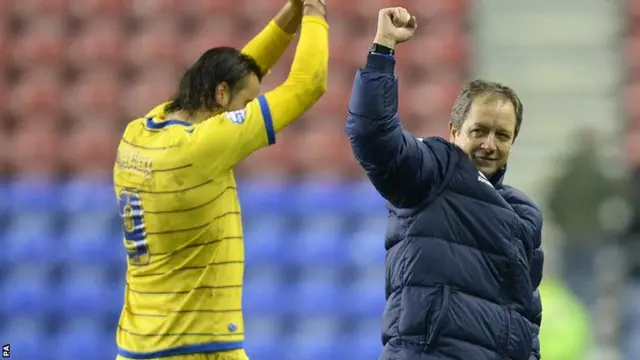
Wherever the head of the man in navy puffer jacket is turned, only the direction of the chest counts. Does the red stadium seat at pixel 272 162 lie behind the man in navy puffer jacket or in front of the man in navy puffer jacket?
behind

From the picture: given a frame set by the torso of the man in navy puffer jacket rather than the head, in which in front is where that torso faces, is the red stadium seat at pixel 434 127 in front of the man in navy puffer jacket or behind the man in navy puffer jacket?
behind

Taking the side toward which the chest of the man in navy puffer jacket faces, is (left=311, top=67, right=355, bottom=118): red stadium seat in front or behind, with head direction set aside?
behind

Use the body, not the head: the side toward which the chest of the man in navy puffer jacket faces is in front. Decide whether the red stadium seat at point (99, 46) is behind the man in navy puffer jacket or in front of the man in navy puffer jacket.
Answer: behind

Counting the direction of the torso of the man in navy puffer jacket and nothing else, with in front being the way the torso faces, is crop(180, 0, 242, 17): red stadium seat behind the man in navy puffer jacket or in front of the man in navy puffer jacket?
behind

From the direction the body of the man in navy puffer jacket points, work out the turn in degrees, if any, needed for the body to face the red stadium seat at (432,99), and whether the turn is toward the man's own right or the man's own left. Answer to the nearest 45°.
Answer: approximately 135° to the man's own left

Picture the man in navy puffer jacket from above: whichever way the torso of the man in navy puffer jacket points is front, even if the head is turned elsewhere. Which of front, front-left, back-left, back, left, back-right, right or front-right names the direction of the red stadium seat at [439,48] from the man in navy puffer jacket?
back-left

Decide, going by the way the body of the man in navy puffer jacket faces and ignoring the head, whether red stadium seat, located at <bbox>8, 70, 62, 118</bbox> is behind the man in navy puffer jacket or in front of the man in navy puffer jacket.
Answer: behind

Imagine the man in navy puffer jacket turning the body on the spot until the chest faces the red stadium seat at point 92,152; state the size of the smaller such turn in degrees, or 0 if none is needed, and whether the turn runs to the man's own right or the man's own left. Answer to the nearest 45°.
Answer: approximately 180°

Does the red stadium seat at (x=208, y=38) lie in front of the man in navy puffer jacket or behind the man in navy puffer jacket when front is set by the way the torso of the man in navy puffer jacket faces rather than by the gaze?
behind
